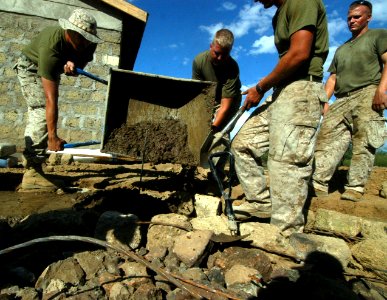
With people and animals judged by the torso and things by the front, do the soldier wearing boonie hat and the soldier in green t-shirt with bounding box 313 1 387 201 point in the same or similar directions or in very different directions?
very different directions

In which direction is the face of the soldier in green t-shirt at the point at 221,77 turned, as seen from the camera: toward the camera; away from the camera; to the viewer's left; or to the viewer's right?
toward the camera

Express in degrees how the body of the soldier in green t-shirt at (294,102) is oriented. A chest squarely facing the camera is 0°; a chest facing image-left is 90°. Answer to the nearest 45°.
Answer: approximately 90°

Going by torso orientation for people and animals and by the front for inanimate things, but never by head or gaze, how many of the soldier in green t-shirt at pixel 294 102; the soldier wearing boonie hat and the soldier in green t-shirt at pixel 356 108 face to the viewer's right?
1

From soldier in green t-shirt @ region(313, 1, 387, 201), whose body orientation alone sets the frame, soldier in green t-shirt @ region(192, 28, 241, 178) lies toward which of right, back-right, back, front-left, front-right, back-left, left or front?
front-right

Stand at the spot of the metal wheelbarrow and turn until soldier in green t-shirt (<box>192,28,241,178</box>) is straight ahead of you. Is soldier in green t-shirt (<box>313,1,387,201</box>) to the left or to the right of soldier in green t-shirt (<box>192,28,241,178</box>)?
right

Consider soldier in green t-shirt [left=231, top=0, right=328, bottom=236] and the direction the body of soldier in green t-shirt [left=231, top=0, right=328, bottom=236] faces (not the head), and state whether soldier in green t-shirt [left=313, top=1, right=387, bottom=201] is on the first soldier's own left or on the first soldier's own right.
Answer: on the first soldier's own right

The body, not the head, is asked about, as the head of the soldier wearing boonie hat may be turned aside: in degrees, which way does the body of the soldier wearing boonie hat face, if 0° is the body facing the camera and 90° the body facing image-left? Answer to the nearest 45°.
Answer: approximately 270°

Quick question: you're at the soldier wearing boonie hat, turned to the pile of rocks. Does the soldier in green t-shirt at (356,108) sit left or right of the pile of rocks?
left

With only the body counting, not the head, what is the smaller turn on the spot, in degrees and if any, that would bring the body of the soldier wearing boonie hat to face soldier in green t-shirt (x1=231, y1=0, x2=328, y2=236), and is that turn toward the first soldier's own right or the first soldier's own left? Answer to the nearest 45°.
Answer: approximately 45° to the first soldier's own right

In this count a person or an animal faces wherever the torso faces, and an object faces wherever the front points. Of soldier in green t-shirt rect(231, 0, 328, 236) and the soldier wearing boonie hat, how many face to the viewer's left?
1

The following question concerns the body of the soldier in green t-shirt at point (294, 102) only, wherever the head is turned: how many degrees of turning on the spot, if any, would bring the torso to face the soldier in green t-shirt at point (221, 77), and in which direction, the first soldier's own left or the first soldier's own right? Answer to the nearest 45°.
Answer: approximately 45° to the first soldier's own right
